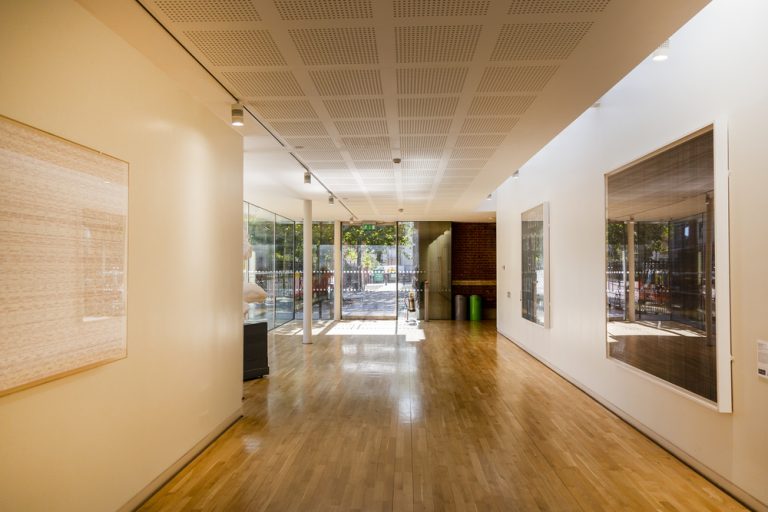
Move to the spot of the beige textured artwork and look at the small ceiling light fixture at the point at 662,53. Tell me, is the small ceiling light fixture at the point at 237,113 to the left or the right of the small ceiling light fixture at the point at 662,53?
left

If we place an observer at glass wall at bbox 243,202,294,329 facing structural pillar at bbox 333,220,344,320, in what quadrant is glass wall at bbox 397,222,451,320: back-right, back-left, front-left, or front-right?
front-right

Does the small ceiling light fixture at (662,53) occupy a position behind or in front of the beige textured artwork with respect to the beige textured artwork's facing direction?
in front

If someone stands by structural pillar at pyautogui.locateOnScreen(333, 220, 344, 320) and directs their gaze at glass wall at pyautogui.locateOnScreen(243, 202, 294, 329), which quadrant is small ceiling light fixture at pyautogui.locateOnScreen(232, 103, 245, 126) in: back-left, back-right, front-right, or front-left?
front-left

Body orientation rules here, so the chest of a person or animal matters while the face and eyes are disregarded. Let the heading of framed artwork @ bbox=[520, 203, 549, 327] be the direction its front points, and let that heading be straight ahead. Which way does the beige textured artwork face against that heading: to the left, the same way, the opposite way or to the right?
the opposite way

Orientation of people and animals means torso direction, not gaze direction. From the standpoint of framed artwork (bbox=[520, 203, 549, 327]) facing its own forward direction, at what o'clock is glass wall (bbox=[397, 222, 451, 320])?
The glass wall is roughly at 2 o'clock from the framed artwork.

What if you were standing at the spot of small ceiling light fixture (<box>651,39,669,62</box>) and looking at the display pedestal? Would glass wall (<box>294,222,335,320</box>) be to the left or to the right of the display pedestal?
right

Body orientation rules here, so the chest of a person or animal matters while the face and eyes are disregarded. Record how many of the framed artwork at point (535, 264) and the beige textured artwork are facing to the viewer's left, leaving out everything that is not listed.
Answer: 1

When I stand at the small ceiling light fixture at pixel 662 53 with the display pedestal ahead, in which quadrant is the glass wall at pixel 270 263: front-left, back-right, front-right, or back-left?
front-right

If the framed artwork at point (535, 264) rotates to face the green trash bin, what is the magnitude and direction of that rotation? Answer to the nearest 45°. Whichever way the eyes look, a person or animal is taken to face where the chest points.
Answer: approximately 90° to its right

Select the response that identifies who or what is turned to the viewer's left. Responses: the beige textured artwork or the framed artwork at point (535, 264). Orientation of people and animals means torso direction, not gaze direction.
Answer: the framed artwork

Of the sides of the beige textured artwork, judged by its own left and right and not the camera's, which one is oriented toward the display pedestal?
left

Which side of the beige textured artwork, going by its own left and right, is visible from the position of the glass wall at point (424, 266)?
left

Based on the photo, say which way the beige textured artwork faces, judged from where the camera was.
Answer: facing the viewer and to the right of the viewer

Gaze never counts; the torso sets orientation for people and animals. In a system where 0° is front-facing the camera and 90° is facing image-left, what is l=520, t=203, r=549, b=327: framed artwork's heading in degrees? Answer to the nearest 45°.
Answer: approximately 90°

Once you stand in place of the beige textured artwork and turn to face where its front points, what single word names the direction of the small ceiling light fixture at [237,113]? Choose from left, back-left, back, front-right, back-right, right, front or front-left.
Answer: left

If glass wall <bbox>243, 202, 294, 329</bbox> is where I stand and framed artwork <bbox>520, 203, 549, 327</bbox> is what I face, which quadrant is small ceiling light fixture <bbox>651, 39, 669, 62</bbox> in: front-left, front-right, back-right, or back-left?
front-right
